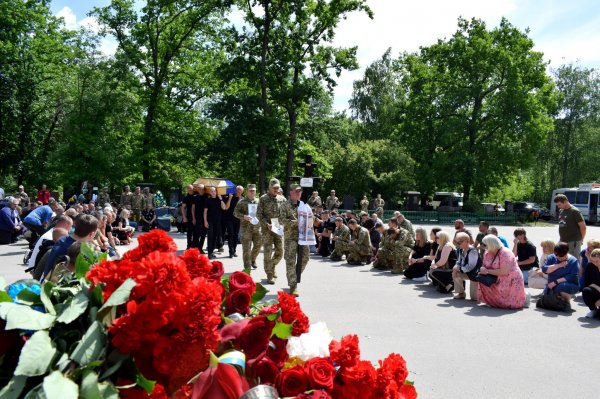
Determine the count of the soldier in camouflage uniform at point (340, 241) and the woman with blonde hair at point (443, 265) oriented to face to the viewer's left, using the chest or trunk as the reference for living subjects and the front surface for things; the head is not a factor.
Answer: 2

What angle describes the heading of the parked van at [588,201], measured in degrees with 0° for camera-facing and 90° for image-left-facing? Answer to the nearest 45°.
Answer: approximately 45°

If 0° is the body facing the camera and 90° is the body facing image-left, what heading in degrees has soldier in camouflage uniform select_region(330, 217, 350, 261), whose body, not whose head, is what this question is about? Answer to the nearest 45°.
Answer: approximately 90°

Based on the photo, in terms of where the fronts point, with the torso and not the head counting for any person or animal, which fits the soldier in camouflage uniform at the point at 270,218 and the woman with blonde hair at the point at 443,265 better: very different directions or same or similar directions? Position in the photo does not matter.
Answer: very different directions

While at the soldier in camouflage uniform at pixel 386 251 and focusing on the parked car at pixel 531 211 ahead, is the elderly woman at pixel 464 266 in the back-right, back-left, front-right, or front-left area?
back-right

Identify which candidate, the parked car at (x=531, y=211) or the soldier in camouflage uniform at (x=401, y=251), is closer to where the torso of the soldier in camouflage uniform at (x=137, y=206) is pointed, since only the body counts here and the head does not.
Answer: the soldier in camouflage uniform

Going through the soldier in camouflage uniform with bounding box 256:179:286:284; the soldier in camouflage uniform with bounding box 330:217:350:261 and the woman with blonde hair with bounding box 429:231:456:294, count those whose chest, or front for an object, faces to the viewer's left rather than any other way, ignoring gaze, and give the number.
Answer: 2

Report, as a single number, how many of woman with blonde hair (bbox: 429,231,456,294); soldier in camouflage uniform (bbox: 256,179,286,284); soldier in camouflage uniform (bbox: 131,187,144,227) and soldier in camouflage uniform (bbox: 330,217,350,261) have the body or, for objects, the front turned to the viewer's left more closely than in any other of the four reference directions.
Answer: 2

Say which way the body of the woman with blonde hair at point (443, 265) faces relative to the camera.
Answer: to the viewer's left

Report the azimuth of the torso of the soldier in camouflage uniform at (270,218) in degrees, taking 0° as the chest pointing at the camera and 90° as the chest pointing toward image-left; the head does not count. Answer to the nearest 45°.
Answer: approximately 315°

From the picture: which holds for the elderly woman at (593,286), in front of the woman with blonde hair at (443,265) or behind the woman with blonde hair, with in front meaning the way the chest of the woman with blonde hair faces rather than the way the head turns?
behind

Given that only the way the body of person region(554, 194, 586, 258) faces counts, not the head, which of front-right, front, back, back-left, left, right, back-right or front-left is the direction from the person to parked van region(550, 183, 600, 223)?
back-right
